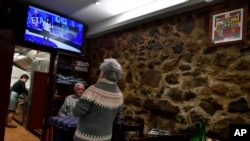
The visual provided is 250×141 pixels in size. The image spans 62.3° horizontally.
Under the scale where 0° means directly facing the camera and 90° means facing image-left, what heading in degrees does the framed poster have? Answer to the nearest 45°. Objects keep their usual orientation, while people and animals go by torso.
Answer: approximately 45°

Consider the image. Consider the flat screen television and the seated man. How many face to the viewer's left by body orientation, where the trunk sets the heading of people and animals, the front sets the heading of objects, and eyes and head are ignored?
0

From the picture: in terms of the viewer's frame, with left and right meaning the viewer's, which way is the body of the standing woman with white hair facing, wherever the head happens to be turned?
facing away from the viewer and to the left of the viewer

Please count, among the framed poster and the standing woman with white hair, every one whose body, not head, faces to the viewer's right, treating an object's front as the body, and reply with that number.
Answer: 0

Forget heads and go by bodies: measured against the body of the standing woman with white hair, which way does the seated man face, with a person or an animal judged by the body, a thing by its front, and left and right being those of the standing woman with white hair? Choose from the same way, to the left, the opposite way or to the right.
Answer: the opposite way

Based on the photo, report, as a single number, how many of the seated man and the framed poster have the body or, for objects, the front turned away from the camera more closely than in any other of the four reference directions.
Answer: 0

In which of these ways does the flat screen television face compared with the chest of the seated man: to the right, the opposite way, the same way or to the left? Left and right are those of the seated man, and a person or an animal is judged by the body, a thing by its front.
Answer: the same way

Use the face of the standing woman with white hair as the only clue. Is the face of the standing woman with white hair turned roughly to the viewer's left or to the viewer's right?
to the viewer's left

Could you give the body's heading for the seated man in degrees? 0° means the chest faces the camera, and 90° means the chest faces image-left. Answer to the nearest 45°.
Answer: approximately 315°

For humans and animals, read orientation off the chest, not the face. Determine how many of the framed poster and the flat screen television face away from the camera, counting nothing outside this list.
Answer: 0
